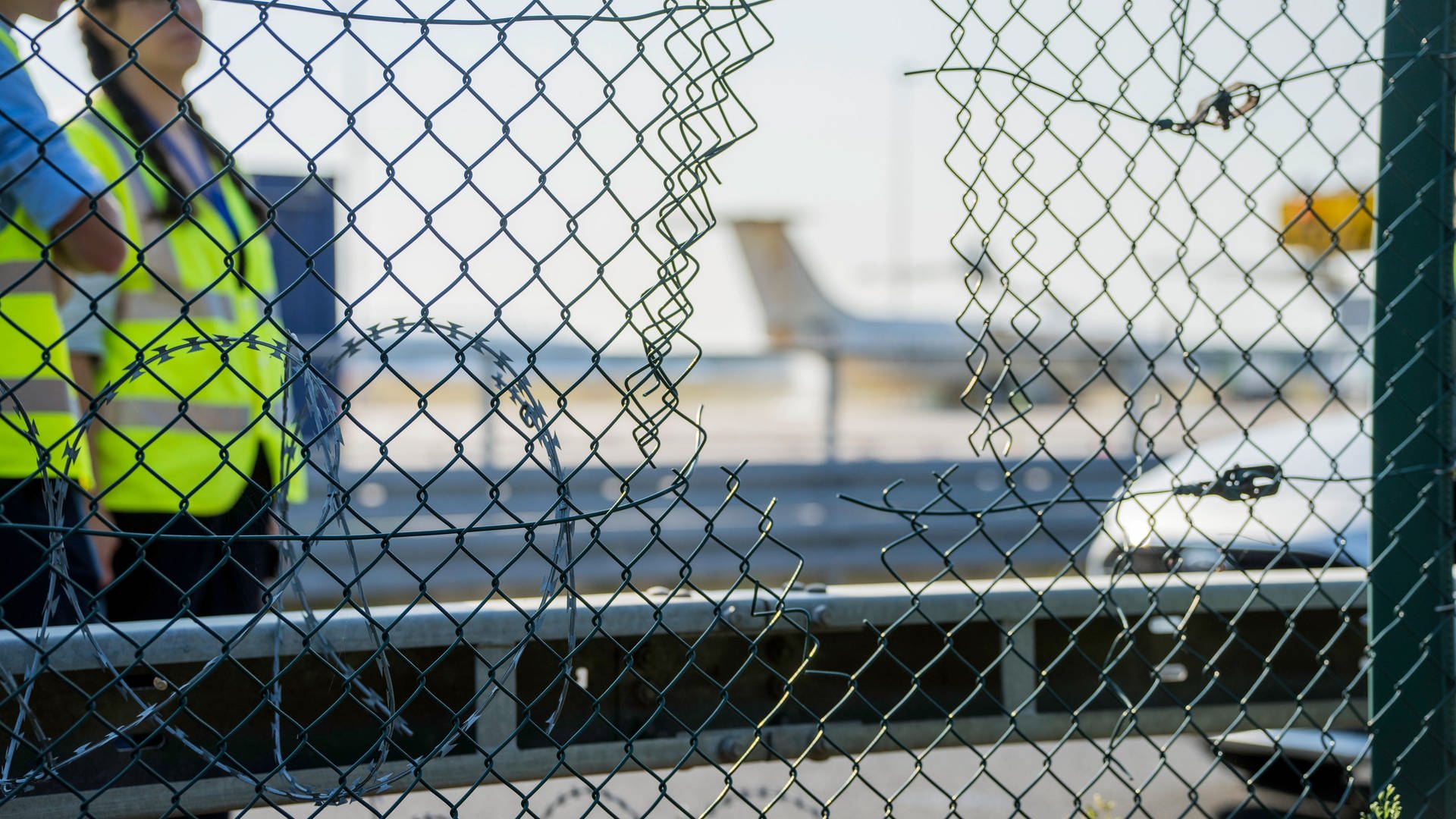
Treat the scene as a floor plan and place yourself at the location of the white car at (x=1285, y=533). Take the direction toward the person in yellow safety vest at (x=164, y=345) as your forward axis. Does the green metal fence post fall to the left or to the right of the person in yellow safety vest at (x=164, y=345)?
left

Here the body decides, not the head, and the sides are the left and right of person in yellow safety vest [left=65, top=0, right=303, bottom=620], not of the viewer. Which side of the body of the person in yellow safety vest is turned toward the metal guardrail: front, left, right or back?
front

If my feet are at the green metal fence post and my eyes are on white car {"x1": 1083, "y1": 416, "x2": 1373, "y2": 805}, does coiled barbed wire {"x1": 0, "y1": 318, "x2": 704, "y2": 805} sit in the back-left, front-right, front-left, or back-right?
back-left
